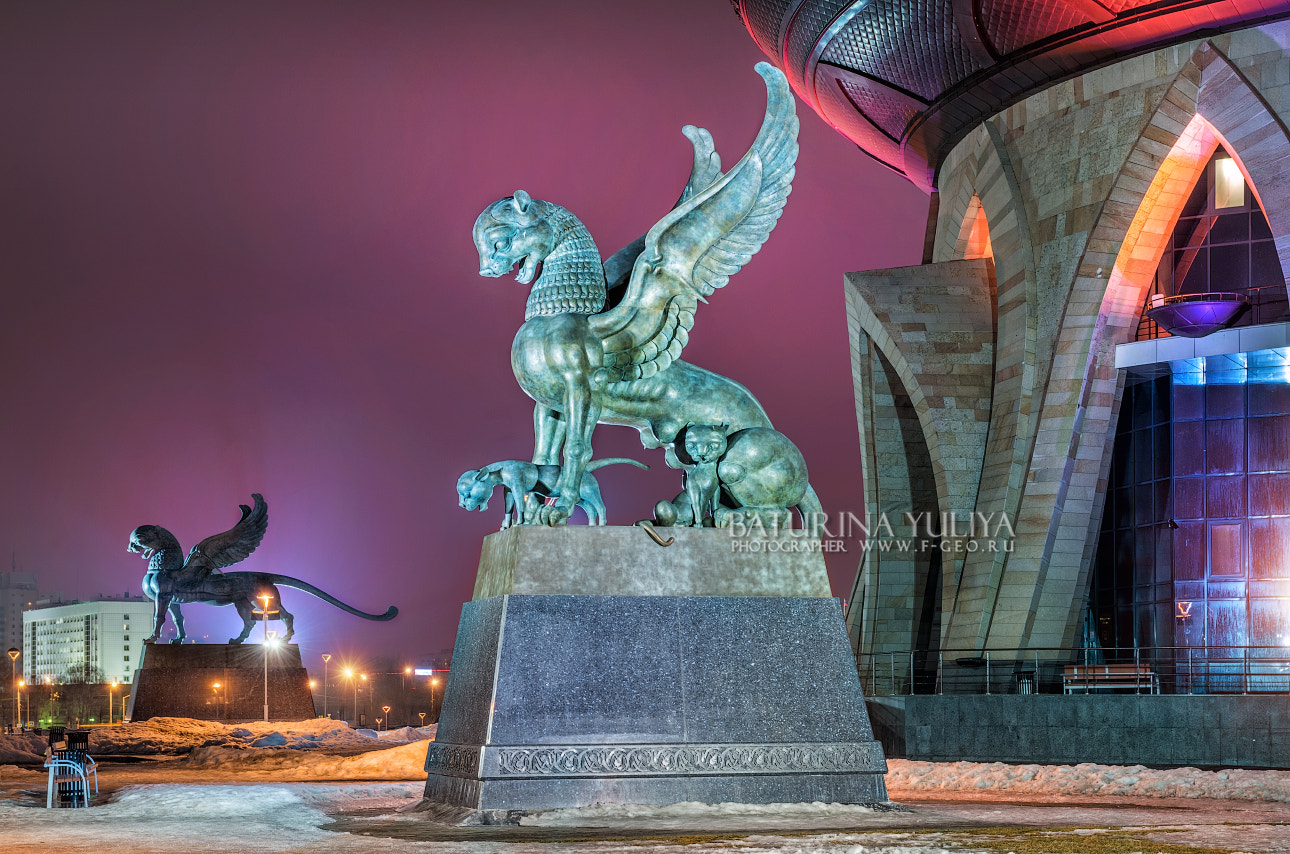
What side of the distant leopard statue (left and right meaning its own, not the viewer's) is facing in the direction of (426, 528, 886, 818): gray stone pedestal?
left

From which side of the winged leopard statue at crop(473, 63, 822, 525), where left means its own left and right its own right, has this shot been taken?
left

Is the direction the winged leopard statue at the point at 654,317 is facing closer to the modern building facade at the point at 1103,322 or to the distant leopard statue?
the distant leopard statue

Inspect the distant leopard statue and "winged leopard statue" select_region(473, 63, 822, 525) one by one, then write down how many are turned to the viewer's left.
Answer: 2

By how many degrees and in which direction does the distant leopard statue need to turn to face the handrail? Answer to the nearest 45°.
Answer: approximately 180°

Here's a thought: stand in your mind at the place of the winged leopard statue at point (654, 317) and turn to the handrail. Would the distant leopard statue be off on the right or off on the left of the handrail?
left

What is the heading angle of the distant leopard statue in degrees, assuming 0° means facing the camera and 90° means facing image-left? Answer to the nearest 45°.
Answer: approximately 90°
